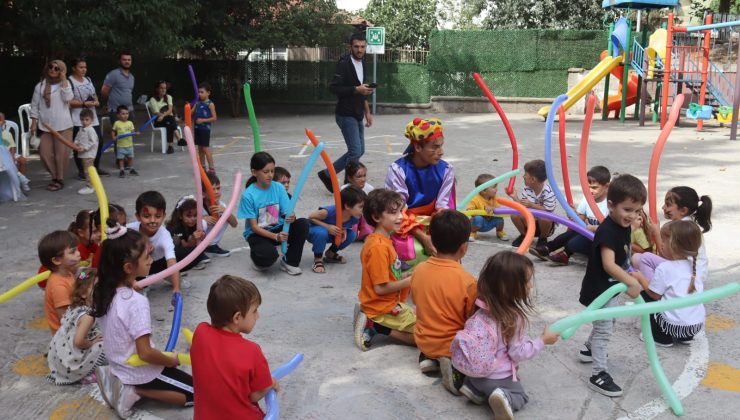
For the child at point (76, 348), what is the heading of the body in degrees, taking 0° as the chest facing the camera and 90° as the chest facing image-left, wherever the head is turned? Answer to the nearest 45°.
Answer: approximately 225°

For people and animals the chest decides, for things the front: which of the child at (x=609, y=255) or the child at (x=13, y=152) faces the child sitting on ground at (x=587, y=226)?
the child at (x=13, y=152)

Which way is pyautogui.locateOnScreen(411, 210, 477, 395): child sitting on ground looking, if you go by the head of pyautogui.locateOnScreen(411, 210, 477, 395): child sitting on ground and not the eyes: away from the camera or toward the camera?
away from the camera

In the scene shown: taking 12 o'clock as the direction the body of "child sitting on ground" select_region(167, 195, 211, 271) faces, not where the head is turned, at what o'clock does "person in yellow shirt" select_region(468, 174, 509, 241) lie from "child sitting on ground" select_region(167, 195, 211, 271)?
"person in yellow shirt" select_region(468, 174, 509, 241) is roughly at 10 o'clock from "child sitting on ground" select_region(167, 195, 211, 271).

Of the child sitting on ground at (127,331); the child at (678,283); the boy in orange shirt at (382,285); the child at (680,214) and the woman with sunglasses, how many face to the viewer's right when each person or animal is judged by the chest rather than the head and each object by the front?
2

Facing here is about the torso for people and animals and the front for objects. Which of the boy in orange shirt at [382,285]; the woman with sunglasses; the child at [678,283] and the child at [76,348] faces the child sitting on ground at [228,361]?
the woman with sunglasses

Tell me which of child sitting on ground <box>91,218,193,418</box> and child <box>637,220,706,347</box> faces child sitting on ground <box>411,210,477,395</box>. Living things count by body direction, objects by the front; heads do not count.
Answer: child sitting on ground <box>91,218,193,418</box>

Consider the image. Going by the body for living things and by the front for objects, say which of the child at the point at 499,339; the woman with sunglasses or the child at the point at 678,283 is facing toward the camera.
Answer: the woman with sunglasses

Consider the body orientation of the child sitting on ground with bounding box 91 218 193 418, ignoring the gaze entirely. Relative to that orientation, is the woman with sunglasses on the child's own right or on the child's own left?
on the child's own left

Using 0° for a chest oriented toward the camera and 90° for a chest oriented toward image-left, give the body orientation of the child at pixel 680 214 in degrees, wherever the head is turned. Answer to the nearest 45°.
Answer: approximately 90°

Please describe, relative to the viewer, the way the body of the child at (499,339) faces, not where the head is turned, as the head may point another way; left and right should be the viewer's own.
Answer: facing away from the viewer and to the right of the viewer

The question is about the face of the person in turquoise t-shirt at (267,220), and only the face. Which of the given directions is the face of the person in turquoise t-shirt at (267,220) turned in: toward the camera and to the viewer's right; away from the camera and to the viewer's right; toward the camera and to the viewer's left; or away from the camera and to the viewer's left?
toward the camera and to the viewer's right

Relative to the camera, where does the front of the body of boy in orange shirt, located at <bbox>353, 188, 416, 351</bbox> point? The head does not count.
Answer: to the viewer's right

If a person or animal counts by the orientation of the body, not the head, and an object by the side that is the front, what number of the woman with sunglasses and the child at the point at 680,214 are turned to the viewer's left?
1

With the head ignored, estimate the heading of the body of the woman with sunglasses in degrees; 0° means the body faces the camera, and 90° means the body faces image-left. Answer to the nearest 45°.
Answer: approximately 0°

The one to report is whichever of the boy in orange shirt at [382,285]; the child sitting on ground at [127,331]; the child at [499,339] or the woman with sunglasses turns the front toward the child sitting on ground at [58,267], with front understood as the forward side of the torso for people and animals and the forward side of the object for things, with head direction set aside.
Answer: the woman with sunglasses

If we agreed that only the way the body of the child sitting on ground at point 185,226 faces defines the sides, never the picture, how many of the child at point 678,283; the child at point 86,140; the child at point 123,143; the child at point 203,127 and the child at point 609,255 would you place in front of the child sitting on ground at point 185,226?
2

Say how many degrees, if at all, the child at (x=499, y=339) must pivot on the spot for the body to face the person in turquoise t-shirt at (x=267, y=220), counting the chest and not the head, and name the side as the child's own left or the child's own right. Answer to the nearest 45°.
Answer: approximately 90° to the child's own left
